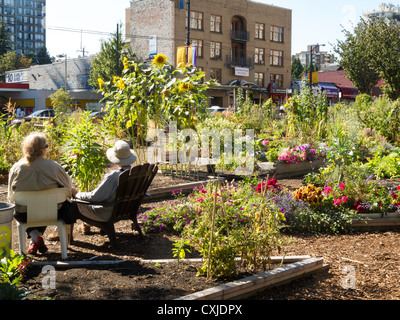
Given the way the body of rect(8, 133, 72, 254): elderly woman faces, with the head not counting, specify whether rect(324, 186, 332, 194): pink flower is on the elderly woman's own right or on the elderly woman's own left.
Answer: on the elderly woman's own right

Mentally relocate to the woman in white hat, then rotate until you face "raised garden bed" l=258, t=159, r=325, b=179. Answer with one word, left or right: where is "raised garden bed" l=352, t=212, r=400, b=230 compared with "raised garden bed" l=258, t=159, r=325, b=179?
right

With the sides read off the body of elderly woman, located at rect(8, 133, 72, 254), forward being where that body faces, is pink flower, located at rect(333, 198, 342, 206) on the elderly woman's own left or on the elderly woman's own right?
on the elderly woman's own right

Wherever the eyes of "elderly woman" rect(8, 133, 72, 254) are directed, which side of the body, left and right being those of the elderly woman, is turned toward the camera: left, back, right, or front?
back

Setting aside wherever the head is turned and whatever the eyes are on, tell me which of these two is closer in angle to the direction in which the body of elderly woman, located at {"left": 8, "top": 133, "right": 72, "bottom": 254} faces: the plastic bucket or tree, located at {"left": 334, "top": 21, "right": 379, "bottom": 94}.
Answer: the tree

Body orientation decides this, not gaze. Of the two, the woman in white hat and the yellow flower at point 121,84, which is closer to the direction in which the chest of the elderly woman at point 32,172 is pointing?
the yellow flower
